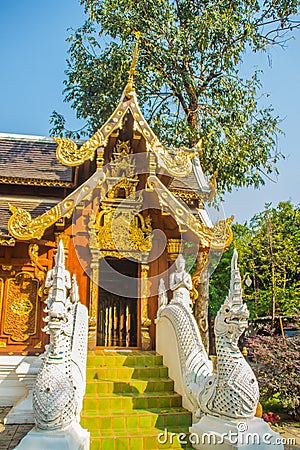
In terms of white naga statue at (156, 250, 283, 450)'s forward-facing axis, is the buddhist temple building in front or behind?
behind

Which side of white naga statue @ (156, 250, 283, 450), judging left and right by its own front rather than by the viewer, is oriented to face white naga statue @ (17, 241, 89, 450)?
right

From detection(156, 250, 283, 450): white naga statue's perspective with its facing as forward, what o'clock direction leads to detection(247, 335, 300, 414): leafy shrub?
The leafy shrub is roughly at 8 o'clock from the white naga statue.

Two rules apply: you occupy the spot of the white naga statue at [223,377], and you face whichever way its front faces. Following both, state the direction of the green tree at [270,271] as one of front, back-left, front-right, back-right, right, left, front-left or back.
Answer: back-left

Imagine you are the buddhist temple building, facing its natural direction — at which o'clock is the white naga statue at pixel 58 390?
The white naga statue is roughly at 12 o'clock from the buddhist temple building.

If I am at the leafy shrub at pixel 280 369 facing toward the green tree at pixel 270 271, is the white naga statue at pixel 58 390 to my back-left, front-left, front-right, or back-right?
back-left

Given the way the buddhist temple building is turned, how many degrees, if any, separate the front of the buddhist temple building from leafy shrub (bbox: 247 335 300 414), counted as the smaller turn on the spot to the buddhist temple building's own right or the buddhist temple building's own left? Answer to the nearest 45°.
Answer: approximately 90° to the buddhist temple building's own left

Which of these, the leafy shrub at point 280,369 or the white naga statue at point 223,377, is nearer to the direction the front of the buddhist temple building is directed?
the white naga statue

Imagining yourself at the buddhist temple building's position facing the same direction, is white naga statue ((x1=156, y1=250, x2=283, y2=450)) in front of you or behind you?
in front

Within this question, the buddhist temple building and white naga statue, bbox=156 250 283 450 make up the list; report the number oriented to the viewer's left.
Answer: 0
